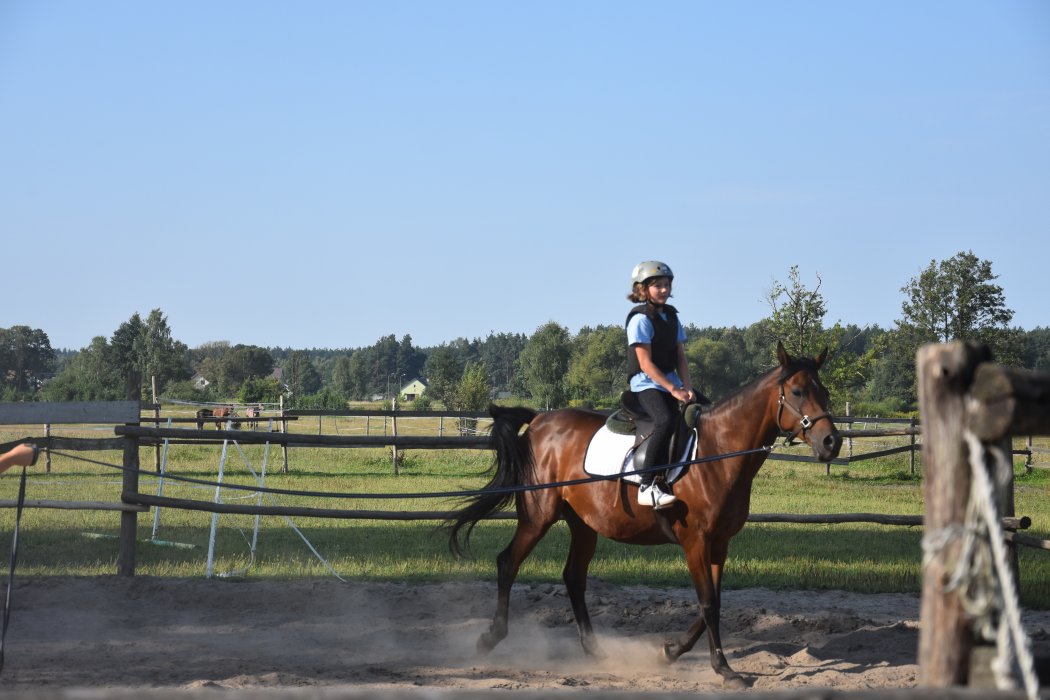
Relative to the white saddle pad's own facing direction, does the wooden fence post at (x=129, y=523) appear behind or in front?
behind

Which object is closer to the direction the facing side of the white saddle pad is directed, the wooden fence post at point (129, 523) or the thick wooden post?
the thick wooden post

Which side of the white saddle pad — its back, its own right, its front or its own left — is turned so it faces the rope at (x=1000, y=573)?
right

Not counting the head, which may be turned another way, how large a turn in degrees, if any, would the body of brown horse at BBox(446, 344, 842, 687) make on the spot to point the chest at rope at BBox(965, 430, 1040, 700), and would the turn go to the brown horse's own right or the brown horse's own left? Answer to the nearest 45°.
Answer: approximately 45° to the brown horse's own right

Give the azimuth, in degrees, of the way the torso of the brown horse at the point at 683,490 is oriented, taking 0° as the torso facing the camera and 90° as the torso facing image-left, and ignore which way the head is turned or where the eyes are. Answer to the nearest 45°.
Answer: approximately 315°

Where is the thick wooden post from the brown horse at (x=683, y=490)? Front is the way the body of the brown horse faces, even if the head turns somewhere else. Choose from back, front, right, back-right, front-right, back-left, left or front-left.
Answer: front-right

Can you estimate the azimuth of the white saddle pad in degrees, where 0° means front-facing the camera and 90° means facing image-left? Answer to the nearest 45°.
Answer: approximately 270°

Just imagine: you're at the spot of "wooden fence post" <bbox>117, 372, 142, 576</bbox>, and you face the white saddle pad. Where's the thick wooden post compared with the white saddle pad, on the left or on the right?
right
